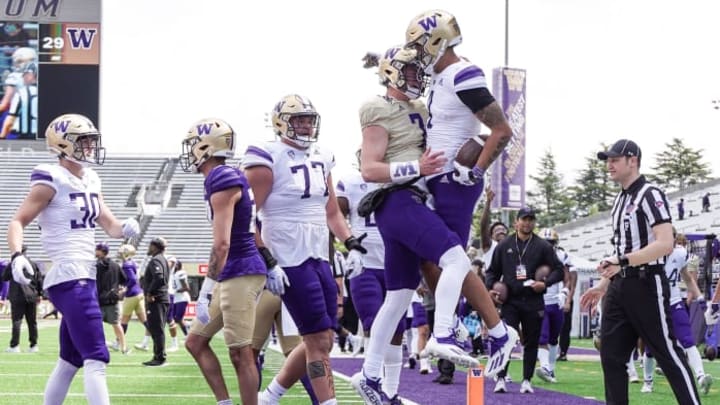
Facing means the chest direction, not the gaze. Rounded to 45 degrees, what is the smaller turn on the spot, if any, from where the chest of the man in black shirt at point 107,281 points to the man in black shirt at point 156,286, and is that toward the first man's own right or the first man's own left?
approximately 90° to the first man's own left

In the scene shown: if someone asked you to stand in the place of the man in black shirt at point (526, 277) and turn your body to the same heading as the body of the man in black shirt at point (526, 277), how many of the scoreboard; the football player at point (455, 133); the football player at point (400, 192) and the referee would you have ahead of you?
3

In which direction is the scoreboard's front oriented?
toward the camera

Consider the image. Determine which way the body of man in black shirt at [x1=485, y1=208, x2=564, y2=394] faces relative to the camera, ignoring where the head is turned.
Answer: toward the camera

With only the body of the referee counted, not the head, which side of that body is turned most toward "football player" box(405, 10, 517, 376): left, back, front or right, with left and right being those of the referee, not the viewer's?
front

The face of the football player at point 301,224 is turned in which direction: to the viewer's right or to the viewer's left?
to the viewer's right

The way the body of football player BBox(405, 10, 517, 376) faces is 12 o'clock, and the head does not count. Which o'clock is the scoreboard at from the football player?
The scoreboard is roughly at 2 o'clock from the football player.

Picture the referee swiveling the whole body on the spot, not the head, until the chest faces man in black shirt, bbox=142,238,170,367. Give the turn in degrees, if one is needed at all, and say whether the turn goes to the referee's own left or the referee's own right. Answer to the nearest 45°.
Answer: approximately 90° to the referee's own right

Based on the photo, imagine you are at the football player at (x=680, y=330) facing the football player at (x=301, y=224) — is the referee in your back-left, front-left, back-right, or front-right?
front-left

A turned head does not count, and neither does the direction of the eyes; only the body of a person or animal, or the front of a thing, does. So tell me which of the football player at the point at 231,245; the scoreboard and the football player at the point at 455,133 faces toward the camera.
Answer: the scoreboard

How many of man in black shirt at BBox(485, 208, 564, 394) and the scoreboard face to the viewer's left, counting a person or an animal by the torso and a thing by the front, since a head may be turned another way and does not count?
0

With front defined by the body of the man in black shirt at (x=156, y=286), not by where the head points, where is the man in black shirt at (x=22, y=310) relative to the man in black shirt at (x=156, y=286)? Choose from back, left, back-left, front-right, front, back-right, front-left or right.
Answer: front-right

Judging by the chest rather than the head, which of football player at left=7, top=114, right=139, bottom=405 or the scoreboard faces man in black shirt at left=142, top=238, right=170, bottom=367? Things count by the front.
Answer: the scoreboard

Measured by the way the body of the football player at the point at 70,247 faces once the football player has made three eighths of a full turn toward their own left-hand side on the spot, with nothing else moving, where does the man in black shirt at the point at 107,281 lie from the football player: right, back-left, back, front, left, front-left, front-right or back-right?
front

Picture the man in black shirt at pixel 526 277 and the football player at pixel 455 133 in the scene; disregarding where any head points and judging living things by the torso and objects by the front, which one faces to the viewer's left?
the football player
